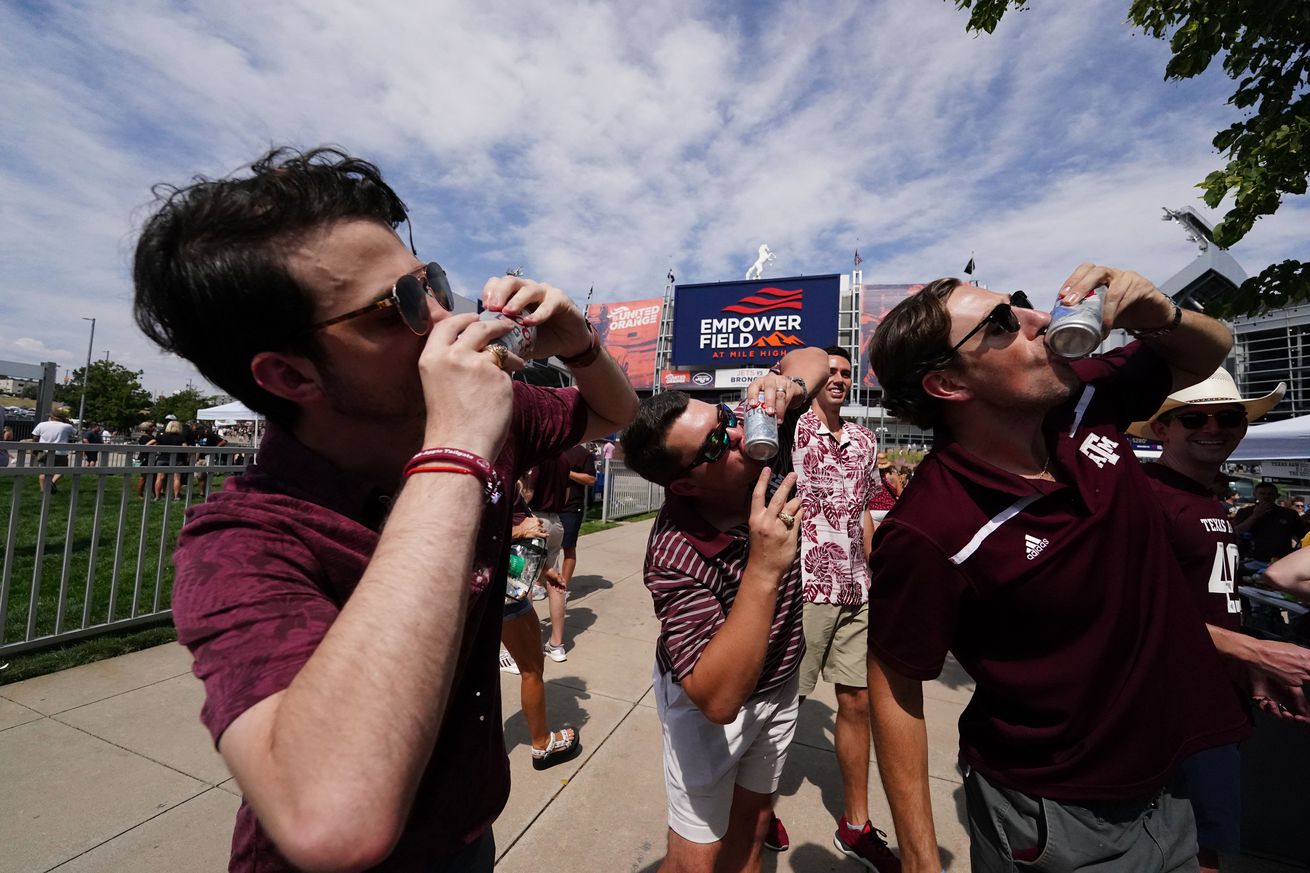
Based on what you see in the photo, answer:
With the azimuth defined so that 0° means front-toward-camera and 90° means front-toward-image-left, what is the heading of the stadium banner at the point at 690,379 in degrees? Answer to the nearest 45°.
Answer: approximately 0°

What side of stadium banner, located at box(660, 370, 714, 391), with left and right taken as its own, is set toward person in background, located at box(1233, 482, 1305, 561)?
front

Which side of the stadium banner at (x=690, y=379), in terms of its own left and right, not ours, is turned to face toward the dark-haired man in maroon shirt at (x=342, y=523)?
front

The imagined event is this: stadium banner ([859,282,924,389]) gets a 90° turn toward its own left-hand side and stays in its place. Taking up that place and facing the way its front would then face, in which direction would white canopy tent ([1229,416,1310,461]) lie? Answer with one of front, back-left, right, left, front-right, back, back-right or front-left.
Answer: right

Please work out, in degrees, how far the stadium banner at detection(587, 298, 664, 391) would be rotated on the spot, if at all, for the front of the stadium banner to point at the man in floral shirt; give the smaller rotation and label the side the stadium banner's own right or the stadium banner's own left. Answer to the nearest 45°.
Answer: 0° — it already faces them

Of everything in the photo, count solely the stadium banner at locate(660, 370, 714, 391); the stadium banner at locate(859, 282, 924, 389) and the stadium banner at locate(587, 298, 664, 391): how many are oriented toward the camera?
3

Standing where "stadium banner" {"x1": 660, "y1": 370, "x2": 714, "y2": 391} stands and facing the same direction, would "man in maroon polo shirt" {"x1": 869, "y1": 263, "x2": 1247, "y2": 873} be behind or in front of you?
in front

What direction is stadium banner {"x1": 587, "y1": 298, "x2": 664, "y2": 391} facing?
toward the camera

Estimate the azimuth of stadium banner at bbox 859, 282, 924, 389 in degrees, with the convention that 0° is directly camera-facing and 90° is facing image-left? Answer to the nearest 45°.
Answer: approximately 0°

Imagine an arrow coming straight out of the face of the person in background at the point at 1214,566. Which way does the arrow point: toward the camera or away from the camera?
toward the camera

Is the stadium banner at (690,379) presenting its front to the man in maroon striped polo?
yes

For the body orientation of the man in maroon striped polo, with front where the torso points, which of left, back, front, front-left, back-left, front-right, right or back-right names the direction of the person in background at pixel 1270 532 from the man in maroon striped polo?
left

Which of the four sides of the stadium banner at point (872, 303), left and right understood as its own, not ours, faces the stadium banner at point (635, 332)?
right
